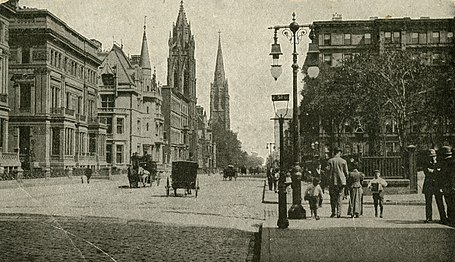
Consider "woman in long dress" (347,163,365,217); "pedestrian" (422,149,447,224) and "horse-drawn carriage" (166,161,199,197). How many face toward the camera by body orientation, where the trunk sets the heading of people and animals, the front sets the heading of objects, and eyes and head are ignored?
1

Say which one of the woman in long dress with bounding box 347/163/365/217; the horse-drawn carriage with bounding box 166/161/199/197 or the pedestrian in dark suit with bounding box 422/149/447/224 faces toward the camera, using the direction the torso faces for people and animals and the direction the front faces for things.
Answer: the pedestrian in dark suit

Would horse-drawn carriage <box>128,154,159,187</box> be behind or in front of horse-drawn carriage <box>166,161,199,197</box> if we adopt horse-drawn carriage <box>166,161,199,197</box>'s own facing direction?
in front

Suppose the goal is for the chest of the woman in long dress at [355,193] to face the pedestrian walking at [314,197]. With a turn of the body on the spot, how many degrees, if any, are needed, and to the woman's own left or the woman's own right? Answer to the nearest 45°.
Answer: approximately 90° to the woman's own left

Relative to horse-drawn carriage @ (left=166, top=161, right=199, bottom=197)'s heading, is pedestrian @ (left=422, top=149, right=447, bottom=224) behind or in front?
behind

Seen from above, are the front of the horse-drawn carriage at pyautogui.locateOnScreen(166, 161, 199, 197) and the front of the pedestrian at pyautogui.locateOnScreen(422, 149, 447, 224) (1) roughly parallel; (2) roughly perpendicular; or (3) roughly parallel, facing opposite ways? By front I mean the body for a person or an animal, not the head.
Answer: roughly parallel, facing opposite ways

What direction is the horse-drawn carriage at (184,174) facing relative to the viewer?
away from the camera

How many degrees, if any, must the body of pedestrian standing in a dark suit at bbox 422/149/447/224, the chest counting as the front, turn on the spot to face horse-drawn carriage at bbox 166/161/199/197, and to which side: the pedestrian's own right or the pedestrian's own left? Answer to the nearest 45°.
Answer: approximately 135° to the pedestrian's own right

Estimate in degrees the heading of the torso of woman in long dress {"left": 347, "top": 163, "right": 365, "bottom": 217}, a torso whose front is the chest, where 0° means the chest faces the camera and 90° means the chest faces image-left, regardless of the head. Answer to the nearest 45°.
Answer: approximately 180°

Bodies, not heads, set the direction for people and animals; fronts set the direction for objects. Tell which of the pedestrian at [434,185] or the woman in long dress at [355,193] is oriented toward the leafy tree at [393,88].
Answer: the woman in long dress
